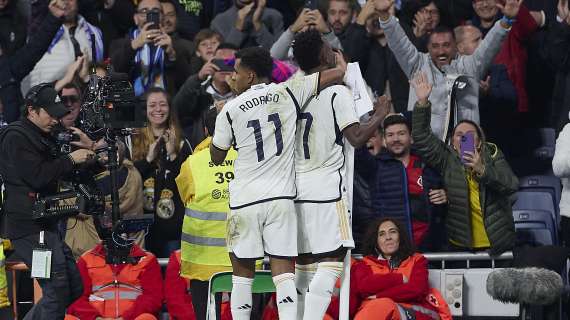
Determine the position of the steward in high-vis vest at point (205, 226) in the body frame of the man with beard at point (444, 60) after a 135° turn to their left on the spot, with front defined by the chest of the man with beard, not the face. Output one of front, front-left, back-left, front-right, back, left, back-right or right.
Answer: back

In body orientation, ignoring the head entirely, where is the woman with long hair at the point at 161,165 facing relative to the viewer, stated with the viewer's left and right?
facing the viewer

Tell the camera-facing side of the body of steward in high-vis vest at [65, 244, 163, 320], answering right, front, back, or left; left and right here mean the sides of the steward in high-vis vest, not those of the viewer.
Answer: front

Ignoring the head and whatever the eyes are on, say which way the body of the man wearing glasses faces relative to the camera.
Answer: toward the camera

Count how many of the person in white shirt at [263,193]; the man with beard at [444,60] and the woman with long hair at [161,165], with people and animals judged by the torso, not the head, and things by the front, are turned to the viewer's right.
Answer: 0

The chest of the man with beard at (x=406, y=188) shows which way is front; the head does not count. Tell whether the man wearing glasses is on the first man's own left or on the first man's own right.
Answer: on the first man's own right

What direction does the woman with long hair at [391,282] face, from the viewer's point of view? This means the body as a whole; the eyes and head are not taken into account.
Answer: toward the camera

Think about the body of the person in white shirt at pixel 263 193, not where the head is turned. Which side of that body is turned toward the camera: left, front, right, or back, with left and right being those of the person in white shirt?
back

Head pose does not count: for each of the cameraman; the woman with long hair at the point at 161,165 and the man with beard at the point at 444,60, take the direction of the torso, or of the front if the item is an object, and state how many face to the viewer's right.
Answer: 1
